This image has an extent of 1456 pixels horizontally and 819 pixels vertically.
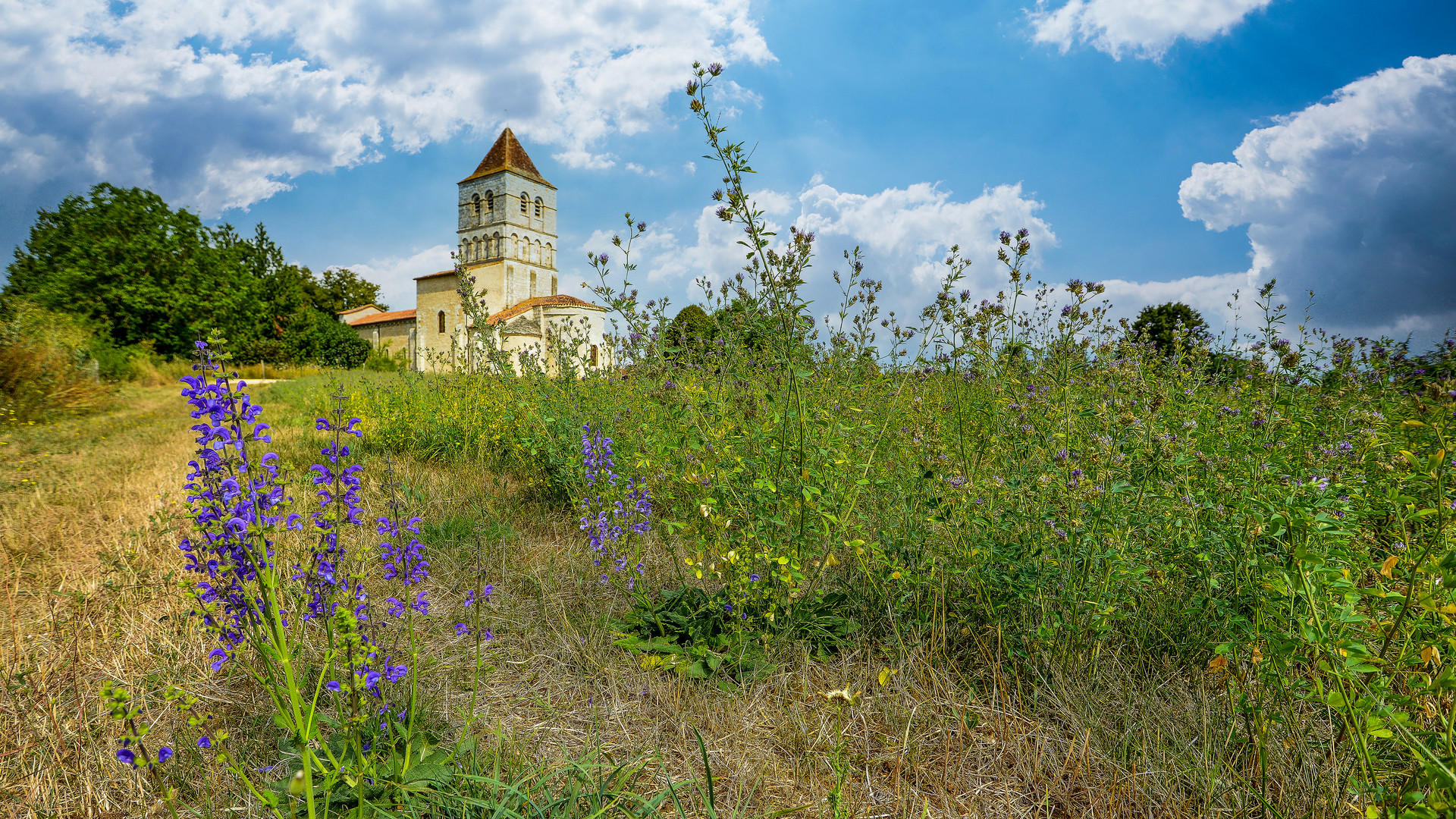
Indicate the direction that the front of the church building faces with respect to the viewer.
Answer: facing away from the viewer and to the left of the viewer

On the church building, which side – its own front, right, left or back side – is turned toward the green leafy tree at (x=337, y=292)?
front

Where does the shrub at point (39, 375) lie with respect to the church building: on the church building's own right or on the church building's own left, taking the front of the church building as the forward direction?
on the church building's own left
